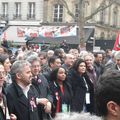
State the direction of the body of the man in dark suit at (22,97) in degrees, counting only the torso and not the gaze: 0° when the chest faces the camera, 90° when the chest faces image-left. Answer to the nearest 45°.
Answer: approximately 315°

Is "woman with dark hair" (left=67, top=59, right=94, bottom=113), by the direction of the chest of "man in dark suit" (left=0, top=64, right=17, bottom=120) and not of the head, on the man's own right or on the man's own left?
on the man's own left

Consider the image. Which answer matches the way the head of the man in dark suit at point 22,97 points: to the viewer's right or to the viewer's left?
to the viewer's right

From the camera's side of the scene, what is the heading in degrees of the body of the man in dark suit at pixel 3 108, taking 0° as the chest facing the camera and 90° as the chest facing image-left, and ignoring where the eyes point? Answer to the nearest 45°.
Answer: approximately 315°

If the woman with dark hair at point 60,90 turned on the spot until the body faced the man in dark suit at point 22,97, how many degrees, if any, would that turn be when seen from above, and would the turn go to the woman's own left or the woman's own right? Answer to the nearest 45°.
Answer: approximately 45° to the woman's own right

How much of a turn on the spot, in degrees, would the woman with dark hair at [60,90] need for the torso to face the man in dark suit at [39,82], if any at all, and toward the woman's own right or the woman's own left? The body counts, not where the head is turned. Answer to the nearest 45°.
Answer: approximately 90° to the woman's own right

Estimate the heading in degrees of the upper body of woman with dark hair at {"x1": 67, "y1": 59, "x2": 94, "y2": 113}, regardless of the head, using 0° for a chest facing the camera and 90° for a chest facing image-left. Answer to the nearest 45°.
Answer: approximately 315°
